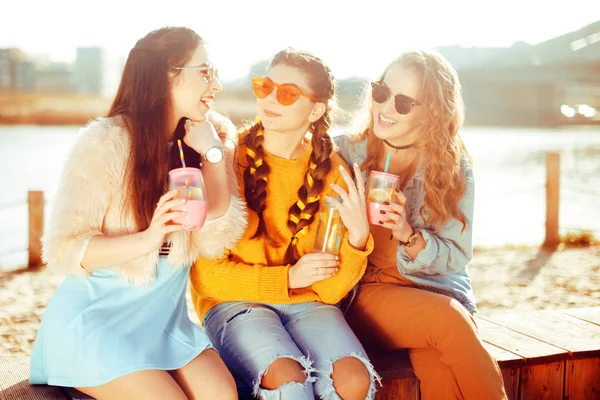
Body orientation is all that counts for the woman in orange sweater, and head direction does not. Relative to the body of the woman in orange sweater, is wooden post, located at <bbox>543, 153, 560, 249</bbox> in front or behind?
behind

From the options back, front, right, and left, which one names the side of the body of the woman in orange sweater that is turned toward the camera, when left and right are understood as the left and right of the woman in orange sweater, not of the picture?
front

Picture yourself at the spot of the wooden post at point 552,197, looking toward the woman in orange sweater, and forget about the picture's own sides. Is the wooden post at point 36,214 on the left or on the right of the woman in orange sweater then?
right

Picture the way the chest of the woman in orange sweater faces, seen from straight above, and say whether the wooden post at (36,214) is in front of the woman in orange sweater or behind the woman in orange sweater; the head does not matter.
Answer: behind

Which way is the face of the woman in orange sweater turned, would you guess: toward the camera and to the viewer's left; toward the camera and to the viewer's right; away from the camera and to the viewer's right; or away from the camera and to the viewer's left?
toward the camera and to the viewer's left

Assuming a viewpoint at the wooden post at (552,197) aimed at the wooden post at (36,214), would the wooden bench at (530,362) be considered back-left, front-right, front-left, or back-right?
front-left
